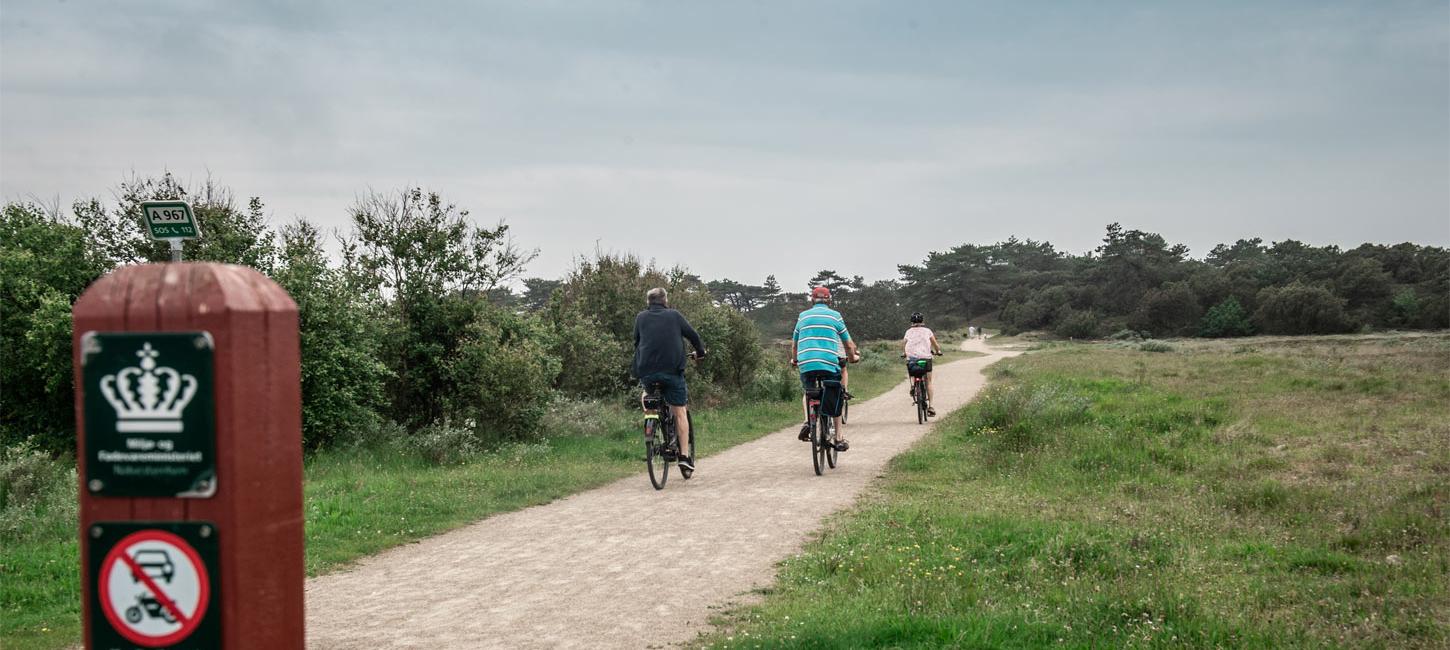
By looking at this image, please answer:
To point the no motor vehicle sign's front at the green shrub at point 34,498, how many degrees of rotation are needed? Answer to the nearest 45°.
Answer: approximately 180°

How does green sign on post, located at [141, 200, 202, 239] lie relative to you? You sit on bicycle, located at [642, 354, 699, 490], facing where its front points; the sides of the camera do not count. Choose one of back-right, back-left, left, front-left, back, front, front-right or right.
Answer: back

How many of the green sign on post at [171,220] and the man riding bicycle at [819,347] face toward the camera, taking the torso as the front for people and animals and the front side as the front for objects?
1

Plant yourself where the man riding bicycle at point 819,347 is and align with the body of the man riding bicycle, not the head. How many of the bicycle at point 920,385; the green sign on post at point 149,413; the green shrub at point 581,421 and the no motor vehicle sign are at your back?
2

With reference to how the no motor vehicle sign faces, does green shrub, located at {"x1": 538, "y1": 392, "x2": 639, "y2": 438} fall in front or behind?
behind

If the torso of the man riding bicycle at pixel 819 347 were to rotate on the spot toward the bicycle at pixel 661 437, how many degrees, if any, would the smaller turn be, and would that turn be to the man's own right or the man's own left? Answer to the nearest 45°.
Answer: approximately 135° to the man's own left

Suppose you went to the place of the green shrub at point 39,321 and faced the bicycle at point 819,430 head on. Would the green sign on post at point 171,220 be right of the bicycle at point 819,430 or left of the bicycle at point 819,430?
right

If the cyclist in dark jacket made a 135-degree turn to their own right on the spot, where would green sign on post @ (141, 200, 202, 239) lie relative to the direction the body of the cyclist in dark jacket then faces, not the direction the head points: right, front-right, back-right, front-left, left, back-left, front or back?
front-right

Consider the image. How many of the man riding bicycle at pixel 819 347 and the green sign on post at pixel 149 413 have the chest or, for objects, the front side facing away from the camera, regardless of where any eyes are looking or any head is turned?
1

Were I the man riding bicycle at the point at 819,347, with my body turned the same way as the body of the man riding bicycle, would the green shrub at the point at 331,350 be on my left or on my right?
on my left

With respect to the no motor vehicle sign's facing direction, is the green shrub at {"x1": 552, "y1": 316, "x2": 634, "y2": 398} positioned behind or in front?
behind

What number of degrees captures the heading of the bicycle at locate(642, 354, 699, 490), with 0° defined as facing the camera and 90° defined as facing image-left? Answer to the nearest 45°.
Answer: approximately 225°
